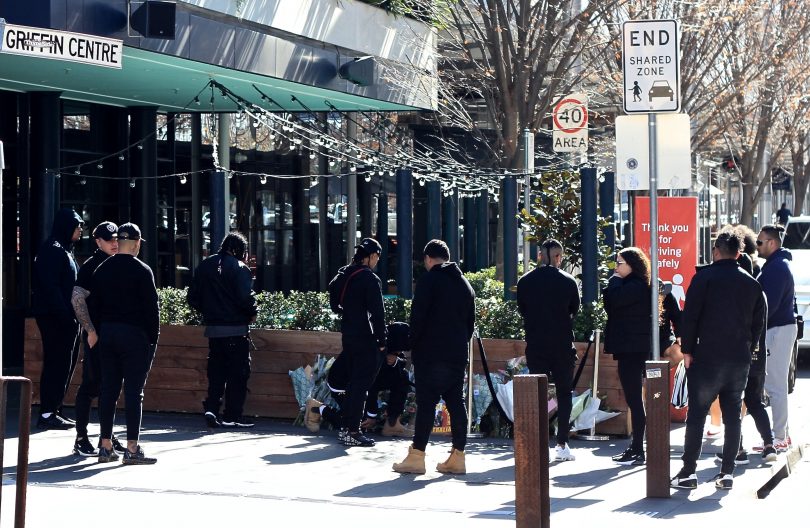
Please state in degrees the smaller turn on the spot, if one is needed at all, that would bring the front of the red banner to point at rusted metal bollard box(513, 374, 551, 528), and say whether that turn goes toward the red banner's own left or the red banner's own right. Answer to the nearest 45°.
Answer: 0° — it already faces it

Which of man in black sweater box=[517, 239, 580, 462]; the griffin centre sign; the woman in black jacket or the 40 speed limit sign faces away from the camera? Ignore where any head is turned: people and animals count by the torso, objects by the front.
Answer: the man in black sweater

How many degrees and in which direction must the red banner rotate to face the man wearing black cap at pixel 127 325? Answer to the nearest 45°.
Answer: approximately 45° to its right

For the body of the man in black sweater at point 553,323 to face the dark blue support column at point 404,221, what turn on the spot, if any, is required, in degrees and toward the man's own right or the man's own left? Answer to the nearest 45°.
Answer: approximately 45° to the man's own left

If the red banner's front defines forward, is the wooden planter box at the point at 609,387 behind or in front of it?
in front

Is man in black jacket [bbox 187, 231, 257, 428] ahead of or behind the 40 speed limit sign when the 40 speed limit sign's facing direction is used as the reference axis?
ahead

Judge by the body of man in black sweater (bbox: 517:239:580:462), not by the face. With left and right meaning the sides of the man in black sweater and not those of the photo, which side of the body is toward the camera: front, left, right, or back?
back

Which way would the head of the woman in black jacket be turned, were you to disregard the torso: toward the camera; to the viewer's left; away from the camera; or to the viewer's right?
to the viewer's left

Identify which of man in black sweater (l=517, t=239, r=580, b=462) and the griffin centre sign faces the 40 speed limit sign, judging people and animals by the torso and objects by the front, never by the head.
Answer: the man in black sweater
